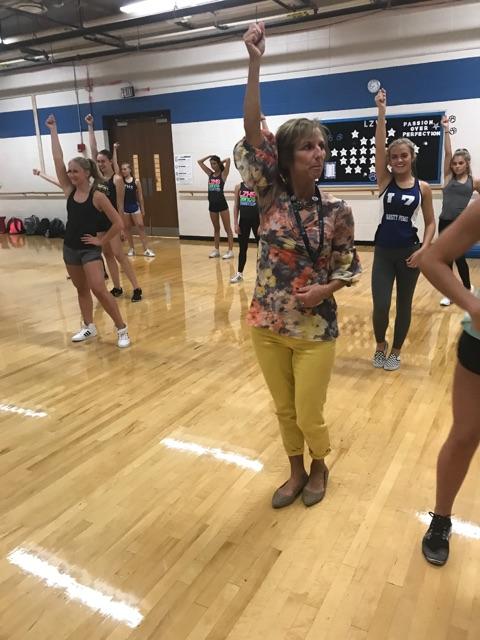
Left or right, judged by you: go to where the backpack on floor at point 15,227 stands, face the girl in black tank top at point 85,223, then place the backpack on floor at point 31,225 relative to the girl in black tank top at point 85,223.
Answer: left

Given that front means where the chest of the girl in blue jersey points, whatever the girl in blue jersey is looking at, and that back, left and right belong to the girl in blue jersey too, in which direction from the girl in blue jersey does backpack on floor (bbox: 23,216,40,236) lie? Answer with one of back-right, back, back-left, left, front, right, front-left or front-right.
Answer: back-right

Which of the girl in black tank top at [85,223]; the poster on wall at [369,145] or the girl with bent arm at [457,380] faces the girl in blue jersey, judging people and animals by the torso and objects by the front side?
the poster on wall

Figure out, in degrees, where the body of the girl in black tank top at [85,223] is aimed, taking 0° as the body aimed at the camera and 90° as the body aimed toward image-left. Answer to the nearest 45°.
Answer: approximately 45°

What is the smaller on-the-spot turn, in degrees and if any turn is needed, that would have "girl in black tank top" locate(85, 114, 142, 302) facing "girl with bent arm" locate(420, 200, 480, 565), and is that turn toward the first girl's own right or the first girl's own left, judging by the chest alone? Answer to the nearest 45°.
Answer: approximately 45° to the first girl's own left

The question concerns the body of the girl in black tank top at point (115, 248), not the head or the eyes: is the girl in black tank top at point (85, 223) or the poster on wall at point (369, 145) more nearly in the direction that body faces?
the girl in black tank top
